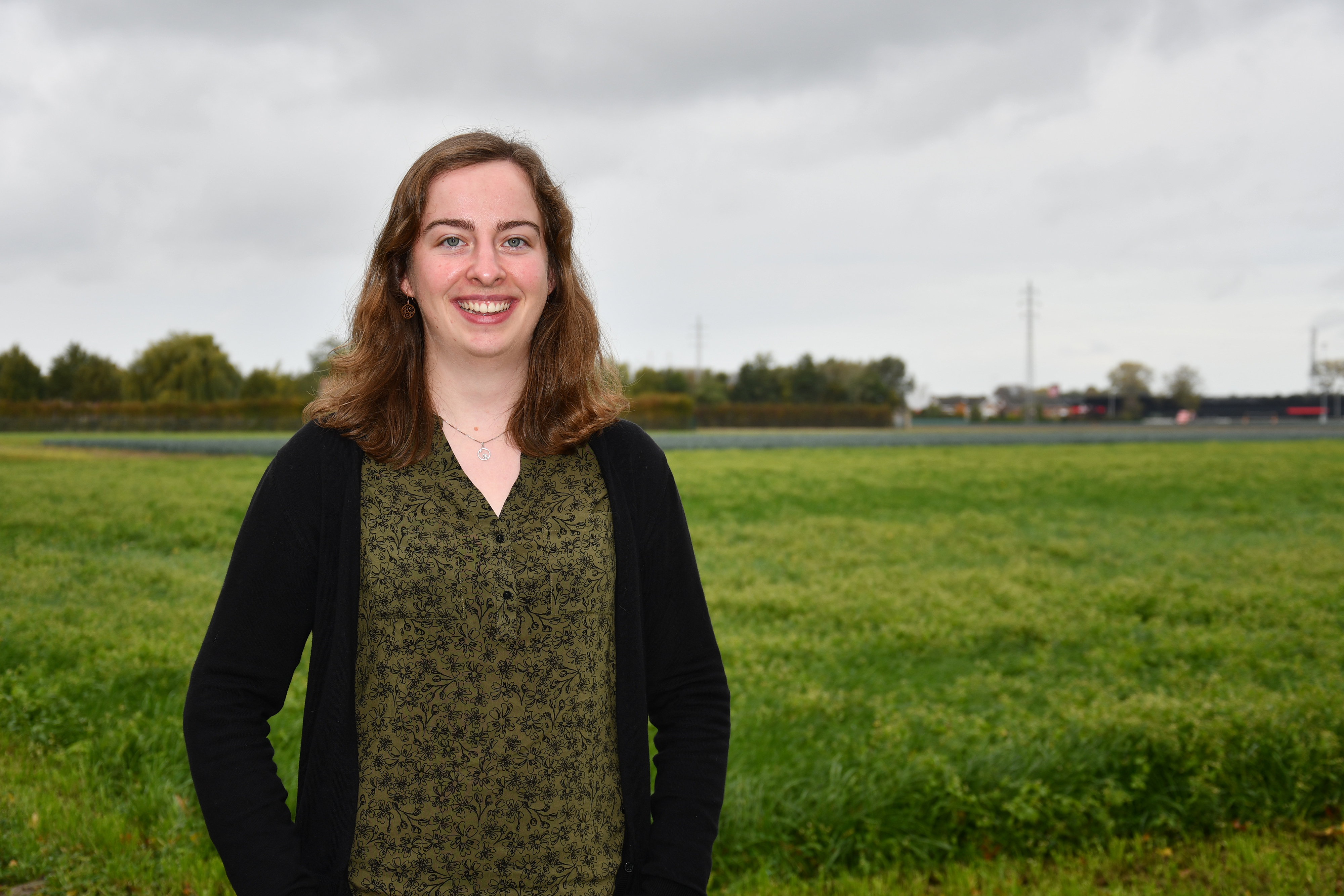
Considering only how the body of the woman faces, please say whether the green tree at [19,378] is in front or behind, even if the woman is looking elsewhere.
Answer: behind

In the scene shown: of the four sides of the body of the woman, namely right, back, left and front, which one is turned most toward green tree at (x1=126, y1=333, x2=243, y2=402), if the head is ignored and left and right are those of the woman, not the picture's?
back

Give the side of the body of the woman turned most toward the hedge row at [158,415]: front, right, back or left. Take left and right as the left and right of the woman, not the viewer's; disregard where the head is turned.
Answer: back

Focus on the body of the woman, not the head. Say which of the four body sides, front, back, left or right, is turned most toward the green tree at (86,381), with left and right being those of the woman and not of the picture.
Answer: back

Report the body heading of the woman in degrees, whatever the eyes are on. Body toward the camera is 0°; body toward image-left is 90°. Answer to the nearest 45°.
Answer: approximately 0°
